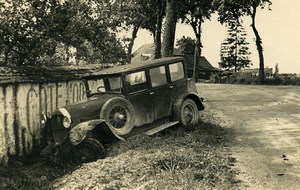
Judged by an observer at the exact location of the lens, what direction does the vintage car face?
facing the viewer and to the left of the viewer
